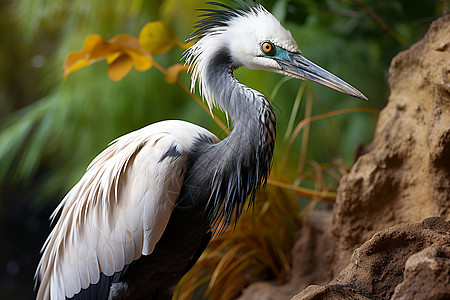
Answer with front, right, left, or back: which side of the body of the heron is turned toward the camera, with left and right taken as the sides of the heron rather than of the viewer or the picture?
right

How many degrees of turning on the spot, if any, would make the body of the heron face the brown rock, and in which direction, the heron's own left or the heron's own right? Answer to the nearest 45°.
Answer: approximately 45° to the heron's own right
